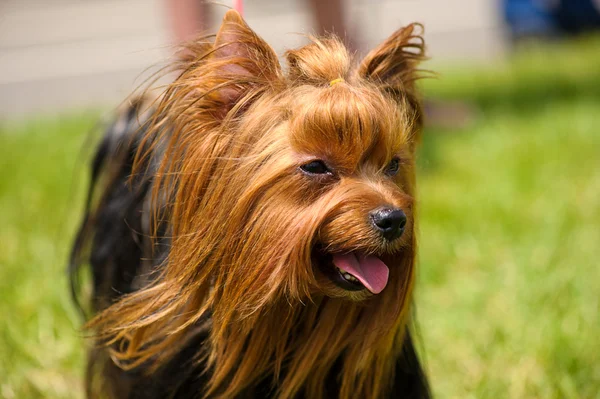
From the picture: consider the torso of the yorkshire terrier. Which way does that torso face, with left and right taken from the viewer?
facing the viewer and to the right of the viewer
